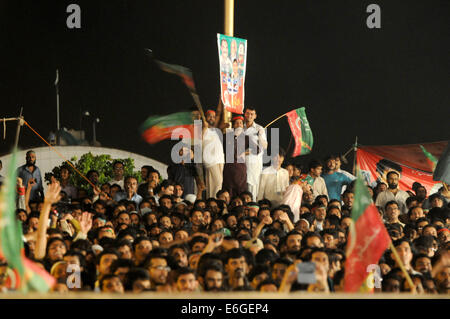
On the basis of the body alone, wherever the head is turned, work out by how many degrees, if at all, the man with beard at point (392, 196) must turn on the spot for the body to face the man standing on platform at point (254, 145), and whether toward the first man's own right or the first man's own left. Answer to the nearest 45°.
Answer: approximately 90° to the first man's own right

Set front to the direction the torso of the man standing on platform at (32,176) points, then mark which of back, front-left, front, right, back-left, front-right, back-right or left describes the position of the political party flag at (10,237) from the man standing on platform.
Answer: front

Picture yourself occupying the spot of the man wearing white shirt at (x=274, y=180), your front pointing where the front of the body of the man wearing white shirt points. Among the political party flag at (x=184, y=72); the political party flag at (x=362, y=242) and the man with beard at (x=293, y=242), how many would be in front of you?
2

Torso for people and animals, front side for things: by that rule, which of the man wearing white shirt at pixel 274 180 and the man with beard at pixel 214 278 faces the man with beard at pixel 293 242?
the man wearing white shirt

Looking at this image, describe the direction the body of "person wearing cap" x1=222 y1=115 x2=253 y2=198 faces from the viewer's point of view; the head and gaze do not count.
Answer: toward the camera

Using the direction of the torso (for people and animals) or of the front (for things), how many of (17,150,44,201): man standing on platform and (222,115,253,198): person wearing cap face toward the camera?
2

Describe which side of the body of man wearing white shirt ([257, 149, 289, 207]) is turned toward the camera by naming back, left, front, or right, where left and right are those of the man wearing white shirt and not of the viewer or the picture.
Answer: front

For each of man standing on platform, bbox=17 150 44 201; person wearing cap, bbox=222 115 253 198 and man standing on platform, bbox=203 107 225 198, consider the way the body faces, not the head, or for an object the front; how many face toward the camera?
3

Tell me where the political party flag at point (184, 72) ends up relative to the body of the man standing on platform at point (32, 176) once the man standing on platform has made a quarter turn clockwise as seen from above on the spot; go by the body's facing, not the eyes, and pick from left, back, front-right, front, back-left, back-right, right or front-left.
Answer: back-right

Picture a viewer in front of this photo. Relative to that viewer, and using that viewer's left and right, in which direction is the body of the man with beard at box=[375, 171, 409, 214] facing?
facing the viewer

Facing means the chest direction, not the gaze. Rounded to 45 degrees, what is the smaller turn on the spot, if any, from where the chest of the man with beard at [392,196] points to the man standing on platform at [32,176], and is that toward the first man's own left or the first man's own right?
approximately 90° to the first man's own right

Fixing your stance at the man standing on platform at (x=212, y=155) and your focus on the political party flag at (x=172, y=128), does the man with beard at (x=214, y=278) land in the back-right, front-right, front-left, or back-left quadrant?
back-left

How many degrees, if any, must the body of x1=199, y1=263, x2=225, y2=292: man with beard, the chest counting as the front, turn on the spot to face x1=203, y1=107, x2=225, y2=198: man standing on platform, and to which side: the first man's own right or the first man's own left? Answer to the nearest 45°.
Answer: approximately 180°
